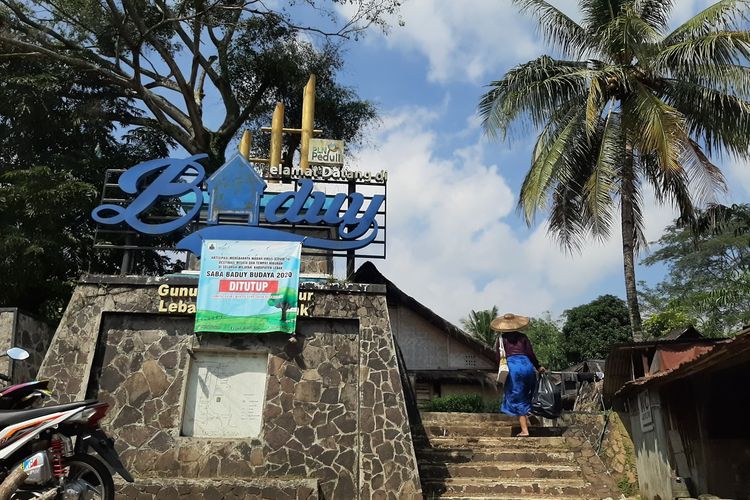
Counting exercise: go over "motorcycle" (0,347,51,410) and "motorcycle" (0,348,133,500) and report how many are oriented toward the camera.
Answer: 0

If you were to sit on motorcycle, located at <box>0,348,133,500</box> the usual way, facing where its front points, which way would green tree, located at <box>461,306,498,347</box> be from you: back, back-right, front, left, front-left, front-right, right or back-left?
back-right

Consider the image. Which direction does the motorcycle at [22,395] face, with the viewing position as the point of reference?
facing away from the viewer and to the left of the viewer

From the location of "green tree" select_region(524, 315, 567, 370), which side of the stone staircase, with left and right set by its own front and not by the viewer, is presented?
back

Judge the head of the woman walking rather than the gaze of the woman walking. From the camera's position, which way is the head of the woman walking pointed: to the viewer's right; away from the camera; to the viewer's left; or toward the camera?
away from the camera

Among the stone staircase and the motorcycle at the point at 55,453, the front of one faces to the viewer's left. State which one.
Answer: the motorcycle

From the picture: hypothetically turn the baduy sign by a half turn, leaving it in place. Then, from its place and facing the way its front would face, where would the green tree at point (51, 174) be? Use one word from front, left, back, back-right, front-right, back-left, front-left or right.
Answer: front-left

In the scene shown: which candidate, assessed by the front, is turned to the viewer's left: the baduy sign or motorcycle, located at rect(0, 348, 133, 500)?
the motorcycle

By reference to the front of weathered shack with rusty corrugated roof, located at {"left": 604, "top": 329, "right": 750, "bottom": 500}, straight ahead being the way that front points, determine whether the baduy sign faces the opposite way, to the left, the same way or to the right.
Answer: to the left

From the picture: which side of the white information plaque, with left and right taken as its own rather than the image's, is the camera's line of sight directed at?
front

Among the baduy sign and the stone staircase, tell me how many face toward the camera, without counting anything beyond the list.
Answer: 2

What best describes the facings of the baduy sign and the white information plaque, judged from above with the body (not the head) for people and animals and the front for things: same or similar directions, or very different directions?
same or similar directions

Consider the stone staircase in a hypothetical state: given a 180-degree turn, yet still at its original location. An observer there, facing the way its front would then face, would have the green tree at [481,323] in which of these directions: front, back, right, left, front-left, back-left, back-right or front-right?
front

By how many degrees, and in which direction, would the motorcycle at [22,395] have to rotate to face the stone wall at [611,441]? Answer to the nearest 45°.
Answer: approximately 135° to its right

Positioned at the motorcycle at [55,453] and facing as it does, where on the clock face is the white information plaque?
The white information plaque is roughly at 4 o'clock from the motorcycle.

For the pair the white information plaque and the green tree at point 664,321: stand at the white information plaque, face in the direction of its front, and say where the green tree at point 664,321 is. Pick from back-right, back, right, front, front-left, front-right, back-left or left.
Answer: back-left

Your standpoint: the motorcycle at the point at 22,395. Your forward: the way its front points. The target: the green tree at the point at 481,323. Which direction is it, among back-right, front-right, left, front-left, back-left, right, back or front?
right

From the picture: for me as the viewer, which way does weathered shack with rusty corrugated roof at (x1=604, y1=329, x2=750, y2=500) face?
facing the viewer and to the left of the viewer

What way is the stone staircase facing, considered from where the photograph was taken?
facing the viewer
